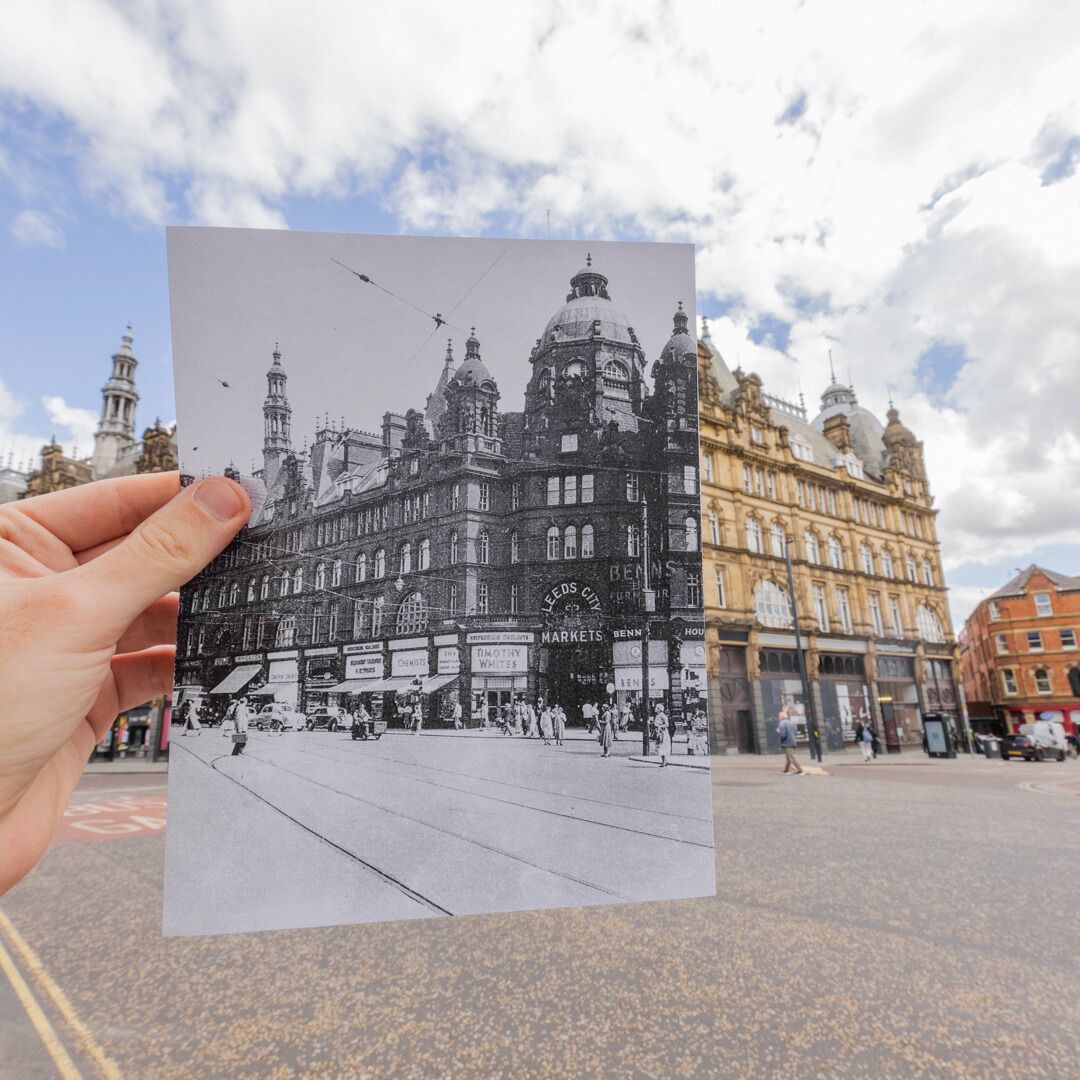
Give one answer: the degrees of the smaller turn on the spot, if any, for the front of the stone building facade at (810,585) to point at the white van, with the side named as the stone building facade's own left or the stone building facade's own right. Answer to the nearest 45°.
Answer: approximately 45° to the stone building facade's own left
